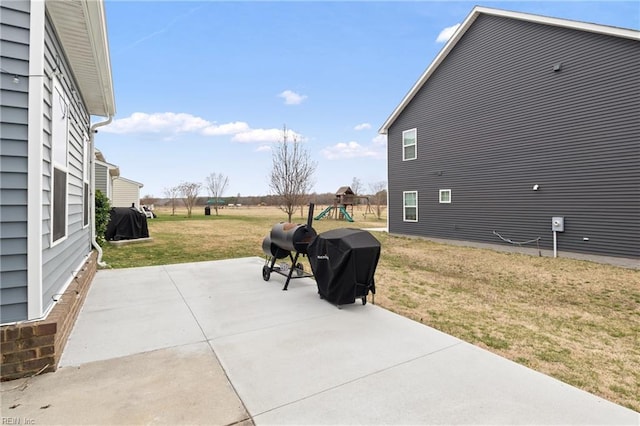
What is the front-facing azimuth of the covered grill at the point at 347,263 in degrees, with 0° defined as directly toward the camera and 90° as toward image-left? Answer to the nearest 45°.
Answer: approximately 45°

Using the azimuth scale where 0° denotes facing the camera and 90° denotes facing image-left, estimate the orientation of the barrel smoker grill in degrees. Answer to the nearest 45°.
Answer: approximately 45°

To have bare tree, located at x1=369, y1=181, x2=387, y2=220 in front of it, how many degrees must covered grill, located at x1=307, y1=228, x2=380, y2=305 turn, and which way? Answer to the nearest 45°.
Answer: approximately 135° to its right

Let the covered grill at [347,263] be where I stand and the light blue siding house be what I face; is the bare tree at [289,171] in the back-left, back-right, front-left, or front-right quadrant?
back-right
